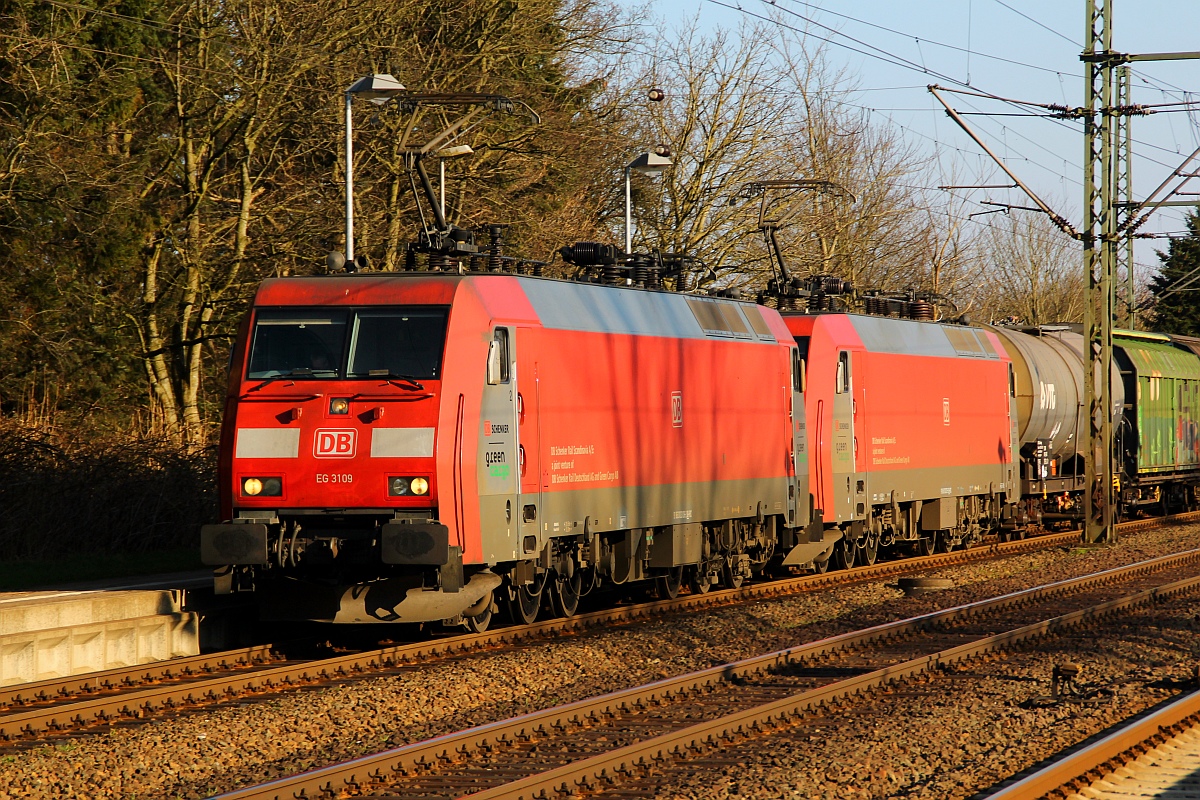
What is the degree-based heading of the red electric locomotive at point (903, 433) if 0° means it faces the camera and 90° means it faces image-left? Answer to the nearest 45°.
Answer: approximately 45°

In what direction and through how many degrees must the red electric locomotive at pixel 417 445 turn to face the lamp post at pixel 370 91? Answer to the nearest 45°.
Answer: approximately 135° to its right

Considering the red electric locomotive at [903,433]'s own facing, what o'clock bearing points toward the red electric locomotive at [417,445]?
the red electric locomotive at [417,445] is roughly at 11 o'clock from the red electric locomotive at [903,433].

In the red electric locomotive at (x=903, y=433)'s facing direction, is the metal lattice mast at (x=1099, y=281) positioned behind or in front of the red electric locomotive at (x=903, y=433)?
behind

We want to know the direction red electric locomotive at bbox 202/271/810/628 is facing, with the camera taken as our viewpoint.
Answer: facing the viewer and to the left of the viewer

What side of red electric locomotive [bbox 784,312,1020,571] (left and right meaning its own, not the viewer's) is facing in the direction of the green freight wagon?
back

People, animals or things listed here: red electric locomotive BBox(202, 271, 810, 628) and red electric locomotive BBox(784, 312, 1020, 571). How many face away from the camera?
0

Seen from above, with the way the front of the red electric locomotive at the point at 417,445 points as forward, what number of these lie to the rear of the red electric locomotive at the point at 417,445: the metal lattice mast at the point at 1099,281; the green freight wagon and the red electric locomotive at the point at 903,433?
3

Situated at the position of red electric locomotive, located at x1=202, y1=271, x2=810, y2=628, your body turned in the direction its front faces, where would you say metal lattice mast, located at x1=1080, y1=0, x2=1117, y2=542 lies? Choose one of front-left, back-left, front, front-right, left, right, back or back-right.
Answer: back

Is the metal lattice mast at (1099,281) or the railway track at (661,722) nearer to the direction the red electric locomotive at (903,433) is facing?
the railway track

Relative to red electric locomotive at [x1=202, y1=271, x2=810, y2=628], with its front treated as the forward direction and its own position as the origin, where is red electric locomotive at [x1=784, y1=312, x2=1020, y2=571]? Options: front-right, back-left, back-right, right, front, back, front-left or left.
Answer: back

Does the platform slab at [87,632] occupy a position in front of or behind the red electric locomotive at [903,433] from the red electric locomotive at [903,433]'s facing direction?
in front

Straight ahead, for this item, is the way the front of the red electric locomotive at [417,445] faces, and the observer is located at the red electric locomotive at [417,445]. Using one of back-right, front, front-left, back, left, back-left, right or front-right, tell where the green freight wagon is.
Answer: back

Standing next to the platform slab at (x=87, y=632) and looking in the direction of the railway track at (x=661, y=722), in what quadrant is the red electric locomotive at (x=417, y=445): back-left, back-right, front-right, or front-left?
front-left
